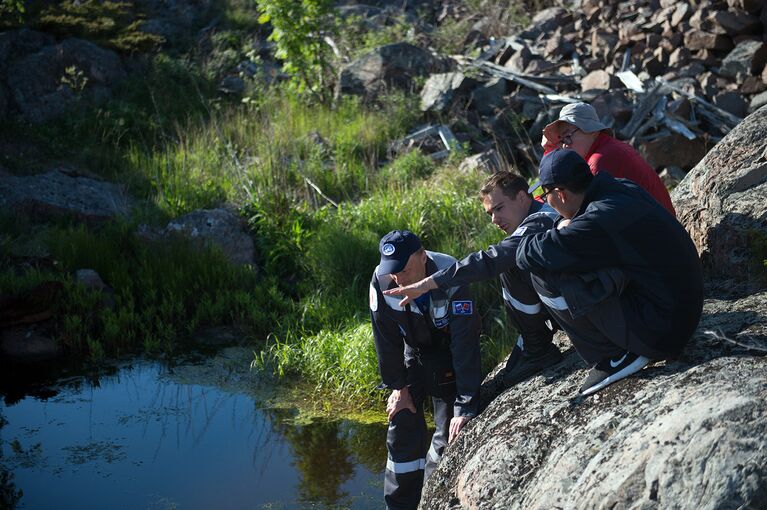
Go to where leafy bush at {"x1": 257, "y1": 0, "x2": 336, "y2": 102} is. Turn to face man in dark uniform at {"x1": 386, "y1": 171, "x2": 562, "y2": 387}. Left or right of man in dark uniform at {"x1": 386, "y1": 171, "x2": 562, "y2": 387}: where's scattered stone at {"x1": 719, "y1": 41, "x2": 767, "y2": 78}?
left

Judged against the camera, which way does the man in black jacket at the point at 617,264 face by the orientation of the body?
to the viewer's left

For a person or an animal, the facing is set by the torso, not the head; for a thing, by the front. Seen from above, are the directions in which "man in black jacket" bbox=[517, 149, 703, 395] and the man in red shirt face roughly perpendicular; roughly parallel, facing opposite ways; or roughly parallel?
roughly parallel

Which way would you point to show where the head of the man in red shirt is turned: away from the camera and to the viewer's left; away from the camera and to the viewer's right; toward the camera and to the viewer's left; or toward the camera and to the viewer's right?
toward the camera and to the viewer's left

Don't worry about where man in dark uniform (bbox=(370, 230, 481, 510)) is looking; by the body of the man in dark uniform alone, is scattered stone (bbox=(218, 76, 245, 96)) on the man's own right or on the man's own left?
on the man's own right

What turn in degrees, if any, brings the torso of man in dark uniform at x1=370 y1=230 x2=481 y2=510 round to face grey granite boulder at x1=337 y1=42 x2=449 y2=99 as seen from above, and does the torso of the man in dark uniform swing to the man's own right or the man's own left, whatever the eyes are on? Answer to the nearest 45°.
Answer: approximately 135° to the man's own right

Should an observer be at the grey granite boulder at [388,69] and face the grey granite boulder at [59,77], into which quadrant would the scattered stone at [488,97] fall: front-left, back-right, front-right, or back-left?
back-left

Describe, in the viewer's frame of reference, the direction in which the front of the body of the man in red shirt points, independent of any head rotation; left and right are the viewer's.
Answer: facing to the left of the viewer

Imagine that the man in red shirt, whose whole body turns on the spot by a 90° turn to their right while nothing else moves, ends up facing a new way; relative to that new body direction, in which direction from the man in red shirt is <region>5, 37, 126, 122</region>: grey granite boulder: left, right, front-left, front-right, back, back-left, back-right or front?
front-left

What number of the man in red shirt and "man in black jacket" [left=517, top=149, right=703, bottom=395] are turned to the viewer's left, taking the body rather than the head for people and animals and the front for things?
2

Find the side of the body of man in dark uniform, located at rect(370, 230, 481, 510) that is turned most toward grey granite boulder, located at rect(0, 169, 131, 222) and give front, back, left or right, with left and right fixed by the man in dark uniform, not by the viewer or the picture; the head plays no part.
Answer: right

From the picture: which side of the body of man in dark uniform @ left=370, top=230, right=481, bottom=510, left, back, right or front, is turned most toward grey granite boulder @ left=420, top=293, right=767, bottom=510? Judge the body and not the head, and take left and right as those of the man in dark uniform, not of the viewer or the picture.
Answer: left

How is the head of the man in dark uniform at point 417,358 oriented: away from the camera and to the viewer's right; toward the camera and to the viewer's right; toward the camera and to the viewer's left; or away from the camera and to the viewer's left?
toward the camera and to the viewer's left

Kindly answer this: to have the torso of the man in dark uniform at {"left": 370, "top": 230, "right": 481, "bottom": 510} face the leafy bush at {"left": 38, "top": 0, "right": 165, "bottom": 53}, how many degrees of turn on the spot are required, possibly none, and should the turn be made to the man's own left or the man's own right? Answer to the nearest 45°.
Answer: approximately 90° to the man's own right

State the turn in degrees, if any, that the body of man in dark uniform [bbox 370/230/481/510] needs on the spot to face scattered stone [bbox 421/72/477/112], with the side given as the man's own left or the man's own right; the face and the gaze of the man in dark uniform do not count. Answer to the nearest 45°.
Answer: approximately 135° to the man's own right

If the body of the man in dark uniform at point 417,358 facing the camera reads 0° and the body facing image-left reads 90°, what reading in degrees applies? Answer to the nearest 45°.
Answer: approximately 45°

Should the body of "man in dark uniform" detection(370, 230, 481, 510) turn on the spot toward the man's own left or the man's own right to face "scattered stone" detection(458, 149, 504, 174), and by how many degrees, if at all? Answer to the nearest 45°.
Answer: approximately 135° to the man's own right
